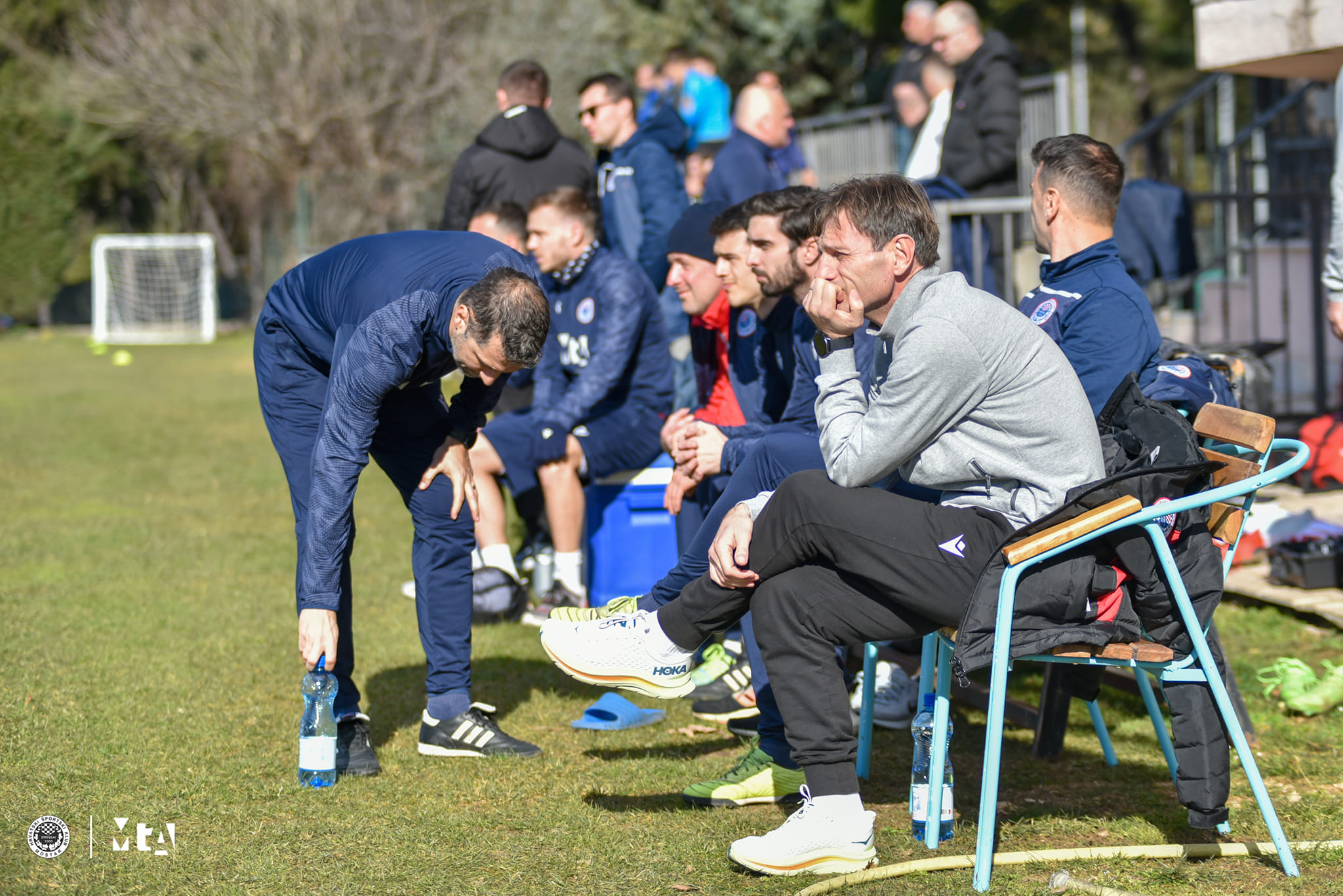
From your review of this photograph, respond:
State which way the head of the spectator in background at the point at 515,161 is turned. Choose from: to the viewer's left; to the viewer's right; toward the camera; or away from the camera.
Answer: away from the camera

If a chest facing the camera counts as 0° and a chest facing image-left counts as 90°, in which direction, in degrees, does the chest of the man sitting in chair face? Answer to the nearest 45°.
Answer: approximately 90°

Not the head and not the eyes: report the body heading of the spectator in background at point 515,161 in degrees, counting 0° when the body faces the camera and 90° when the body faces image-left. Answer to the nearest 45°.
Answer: approximately 180°

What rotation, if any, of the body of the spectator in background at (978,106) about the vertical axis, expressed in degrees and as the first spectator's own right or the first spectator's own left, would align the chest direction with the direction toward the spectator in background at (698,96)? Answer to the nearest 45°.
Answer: approximately 45° to the first spectator's own right

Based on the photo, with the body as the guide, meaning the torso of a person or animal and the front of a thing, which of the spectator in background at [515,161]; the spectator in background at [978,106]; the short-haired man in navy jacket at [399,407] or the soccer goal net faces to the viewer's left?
the spectator in background at [978,106]
